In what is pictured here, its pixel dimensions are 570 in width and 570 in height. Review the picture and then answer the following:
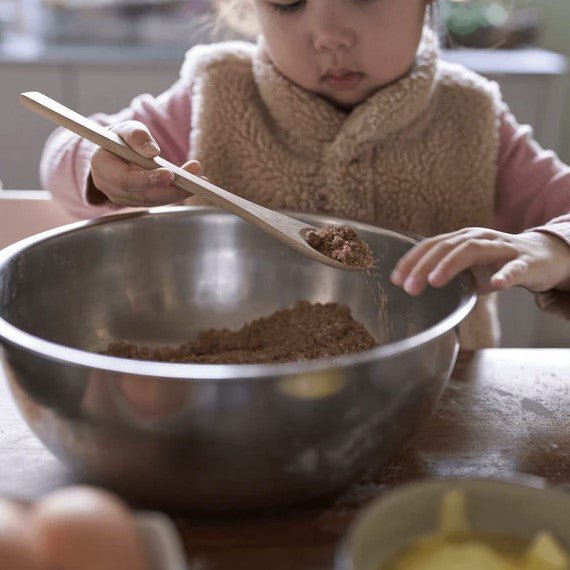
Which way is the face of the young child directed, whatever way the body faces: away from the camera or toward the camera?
toward the camera

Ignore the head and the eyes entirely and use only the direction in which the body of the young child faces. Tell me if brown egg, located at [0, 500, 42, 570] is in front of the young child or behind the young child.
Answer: in front

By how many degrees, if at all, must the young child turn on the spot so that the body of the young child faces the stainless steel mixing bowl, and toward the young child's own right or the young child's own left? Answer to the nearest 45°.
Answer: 0° — they already face it

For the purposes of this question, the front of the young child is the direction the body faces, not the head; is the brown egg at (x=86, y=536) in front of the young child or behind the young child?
in front

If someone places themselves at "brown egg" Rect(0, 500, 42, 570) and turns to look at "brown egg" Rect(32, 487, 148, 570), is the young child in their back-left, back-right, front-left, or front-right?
front-left

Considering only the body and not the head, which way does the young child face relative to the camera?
toward the camera
